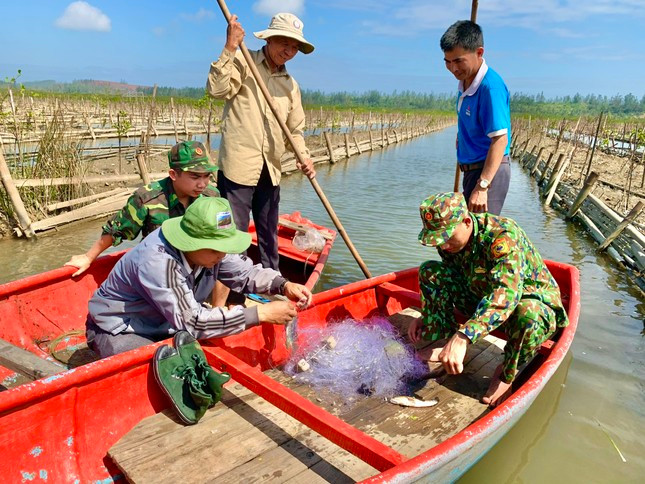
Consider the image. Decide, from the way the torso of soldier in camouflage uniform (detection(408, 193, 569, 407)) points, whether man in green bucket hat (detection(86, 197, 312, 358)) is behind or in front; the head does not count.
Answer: in front

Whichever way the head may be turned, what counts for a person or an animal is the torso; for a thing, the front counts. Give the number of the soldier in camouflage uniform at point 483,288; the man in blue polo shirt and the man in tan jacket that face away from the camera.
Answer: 0

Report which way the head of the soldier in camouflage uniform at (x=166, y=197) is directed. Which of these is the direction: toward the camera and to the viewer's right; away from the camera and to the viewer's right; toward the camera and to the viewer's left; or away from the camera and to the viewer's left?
toward the camera and to the viewer's right

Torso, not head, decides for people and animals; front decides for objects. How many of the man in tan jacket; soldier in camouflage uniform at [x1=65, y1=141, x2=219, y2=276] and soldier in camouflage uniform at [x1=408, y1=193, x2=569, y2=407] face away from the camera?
0

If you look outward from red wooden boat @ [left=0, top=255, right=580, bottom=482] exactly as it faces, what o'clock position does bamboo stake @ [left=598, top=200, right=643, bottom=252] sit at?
The bamboo stake is roughly at 12 o'clock from the red wooden boat.

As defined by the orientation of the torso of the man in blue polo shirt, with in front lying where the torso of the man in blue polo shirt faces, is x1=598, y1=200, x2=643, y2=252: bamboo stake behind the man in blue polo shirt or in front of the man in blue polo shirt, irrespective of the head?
behind

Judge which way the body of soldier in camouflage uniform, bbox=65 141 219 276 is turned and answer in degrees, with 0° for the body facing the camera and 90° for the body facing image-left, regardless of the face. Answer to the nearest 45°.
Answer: approximately 315°

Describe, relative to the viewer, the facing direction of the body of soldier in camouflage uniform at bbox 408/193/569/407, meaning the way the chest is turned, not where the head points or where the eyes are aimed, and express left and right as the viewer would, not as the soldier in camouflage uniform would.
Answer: facing the viewer and to the left of the viewer

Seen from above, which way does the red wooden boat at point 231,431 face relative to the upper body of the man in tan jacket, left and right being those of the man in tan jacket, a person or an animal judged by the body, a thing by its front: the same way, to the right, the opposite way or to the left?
to the left

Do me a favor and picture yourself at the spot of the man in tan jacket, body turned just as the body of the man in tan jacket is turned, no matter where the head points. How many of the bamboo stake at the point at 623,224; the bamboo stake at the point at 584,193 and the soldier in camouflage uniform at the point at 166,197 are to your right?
1

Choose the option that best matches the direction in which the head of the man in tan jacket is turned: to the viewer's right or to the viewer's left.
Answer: to the viewer's right

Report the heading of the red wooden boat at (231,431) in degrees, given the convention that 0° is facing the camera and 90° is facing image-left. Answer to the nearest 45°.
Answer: approximately 225°

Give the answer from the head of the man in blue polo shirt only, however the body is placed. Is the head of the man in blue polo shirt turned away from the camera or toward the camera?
toward the camera

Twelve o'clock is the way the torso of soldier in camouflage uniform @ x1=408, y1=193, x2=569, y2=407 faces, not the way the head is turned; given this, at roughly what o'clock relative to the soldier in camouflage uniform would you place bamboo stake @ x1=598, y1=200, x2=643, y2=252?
The bamboo stake is roughly at 5 o'clock from the soldier in camouflage uniform.

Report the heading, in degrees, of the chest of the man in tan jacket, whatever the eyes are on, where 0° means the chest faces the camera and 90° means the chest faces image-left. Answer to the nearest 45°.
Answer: approximately 315°

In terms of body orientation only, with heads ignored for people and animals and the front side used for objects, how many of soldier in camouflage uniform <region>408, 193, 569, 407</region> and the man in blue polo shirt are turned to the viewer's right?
0

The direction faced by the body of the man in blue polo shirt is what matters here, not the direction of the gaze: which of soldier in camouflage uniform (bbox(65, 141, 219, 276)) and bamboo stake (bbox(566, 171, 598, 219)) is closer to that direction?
the soldier in camouflage uniform

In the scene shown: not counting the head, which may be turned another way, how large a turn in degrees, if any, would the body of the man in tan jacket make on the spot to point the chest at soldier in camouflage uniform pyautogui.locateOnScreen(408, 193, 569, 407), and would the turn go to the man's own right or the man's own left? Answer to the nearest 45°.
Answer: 0° — they already face them
